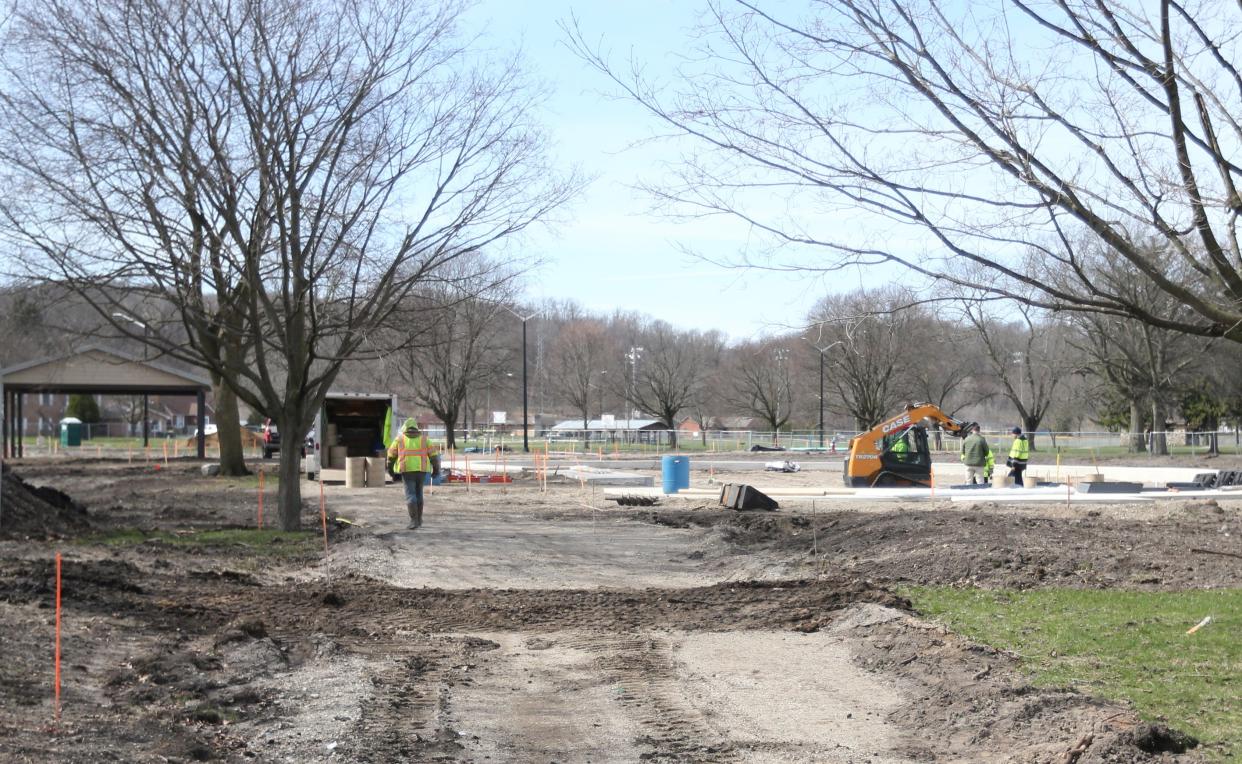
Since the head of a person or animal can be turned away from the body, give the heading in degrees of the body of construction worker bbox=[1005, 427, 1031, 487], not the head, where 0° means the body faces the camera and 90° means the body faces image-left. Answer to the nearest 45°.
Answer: approximately 90°

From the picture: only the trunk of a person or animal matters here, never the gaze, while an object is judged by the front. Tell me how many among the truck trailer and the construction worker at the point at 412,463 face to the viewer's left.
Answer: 0

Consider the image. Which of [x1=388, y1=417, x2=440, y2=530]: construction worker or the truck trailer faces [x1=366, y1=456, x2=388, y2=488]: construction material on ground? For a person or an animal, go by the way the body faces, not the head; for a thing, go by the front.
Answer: the construction worker

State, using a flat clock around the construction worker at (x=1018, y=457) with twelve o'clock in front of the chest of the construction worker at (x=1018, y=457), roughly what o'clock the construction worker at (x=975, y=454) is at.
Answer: the construction worker at (x=975, y=454) is roughly at 12 o'clock from the construction worker at (x=1018, y=457).

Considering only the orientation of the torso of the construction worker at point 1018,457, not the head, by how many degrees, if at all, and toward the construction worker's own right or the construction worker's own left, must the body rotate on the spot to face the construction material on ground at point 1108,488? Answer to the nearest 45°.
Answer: approximately 135° to the construction worker's own left

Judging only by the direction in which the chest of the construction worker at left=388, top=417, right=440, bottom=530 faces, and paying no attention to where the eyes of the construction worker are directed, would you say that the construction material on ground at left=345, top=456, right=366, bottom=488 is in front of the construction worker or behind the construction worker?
in front

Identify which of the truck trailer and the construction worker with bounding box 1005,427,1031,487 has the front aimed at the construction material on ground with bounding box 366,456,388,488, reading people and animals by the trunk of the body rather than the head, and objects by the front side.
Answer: the construction worker

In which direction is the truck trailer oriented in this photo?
away from the camera

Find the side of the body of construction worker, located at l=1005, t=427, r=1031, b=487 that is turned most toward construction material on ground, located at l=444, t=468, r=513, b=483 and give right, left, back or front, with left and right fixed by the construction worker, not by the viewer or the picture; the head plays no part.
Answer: front

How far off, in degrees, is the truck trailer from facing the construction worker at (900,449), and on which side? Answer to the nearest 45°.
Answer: approximately 135° to its right

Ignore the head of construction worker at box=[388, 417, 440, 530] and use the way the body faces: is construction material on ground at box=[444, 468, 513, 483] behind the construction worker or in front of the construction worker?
in front

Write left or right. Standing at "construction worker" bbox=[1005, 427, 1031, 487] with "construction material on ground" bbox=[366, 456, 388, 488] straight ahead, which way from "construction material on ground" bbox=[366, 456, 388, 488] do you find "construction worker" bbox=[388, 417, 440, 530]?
left

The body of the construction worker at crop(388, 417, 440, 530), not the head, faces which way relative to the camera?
away from the camera
